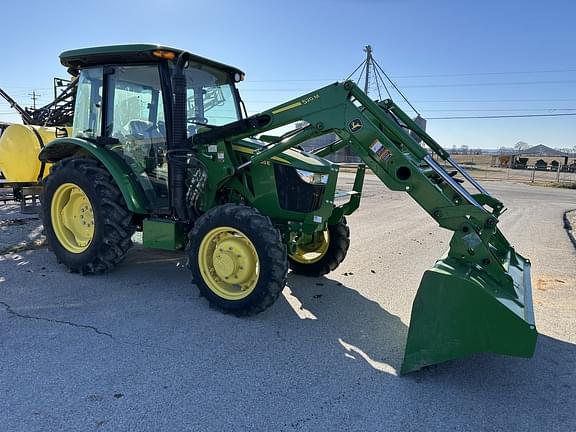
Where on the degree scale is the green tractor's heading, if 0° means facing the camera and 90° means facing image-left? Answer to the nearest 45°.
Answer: approximately 315°
